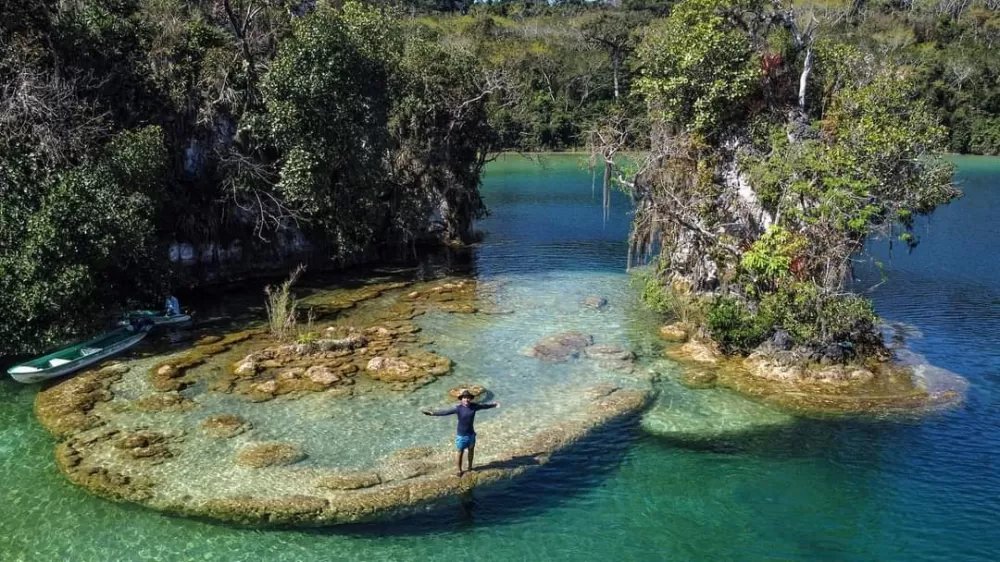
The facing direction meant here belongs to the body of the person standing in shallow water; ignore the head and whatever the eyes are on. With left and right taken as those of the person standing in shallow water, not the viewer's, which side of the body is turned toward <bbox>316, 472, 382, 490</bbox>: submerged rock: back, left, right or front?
right

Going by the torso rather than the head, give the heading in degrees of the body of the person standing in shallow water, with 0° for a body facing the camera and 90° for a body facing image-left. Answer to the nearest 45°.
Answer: approximately 0°
